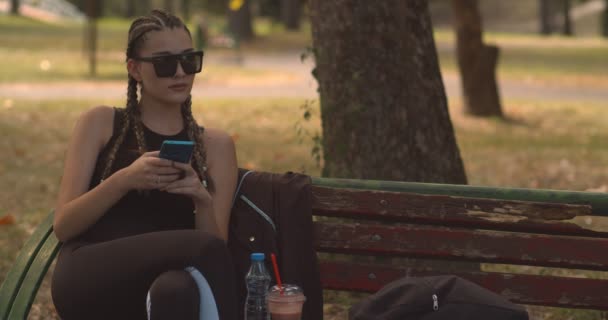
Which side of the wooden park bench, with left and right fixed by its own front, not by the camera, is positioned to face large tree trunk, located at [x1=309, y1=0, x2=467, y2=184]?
back

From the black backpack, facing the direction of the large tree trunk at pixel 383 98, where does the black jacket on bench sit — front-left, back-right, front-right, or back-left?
front-left

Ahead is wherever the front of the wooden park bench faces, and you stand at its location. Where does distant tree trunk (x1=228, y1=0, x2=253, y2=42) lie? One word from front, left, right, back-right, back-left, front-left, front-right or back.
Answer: back

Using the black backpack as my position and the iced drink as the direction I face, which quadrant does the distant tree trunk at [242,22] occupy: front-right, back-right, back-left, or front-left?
front-right

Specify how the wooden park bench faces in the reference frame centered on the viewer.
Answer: facing the viewer

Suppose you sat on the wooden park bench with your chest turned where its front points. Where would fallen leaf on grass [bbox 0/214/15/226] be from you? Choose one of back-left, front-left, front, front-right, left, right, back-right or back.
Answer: back-right
